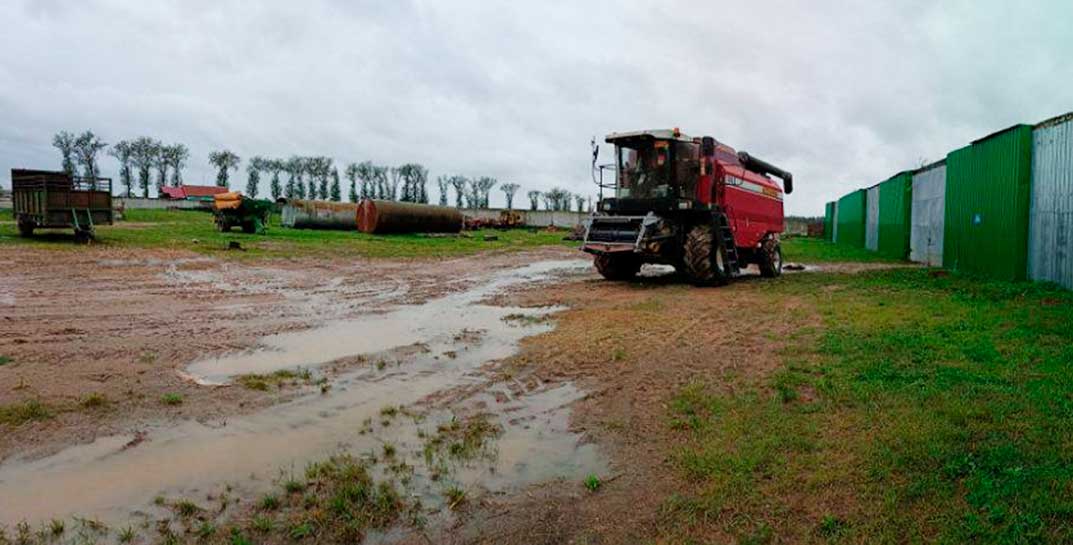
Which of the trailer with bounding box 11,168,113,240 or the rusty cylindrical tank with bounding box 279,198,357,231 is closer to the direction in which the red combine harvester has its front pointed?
the trailer

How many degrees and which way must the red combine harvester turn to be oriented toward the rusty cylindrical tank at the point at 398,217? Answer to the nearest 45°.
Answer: approximately 90° to its right

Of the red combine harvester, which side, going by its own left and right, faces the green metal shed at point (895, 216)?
back

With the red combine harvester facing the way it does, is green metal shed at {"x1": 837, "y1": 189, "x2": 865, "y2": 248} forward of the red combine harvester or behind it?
behind

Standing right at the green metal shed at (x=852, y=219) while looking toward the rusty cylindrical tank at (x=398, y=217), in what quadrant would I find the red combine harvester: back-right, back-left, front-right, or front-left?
front-left

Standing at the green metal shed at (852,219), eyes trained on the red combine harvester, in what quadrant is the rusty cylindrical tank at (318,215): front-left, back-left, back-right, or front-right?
front-right

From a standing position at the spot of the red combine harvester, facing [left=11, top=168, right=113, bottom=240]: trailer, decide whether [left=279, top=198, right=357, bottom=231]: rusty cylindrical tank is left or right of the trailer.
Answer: right

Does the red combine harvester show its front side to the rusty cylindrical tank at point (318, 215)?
no

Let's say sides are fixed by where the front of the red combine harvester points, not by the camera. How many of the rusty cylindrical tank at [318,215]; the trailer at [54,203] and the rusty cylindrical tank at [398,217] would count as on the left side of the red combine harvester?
0

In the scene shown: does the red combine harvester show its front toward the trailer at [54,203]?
no

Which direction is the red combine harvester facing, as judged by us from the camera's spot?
facing the viewer and to the left of the viewer
